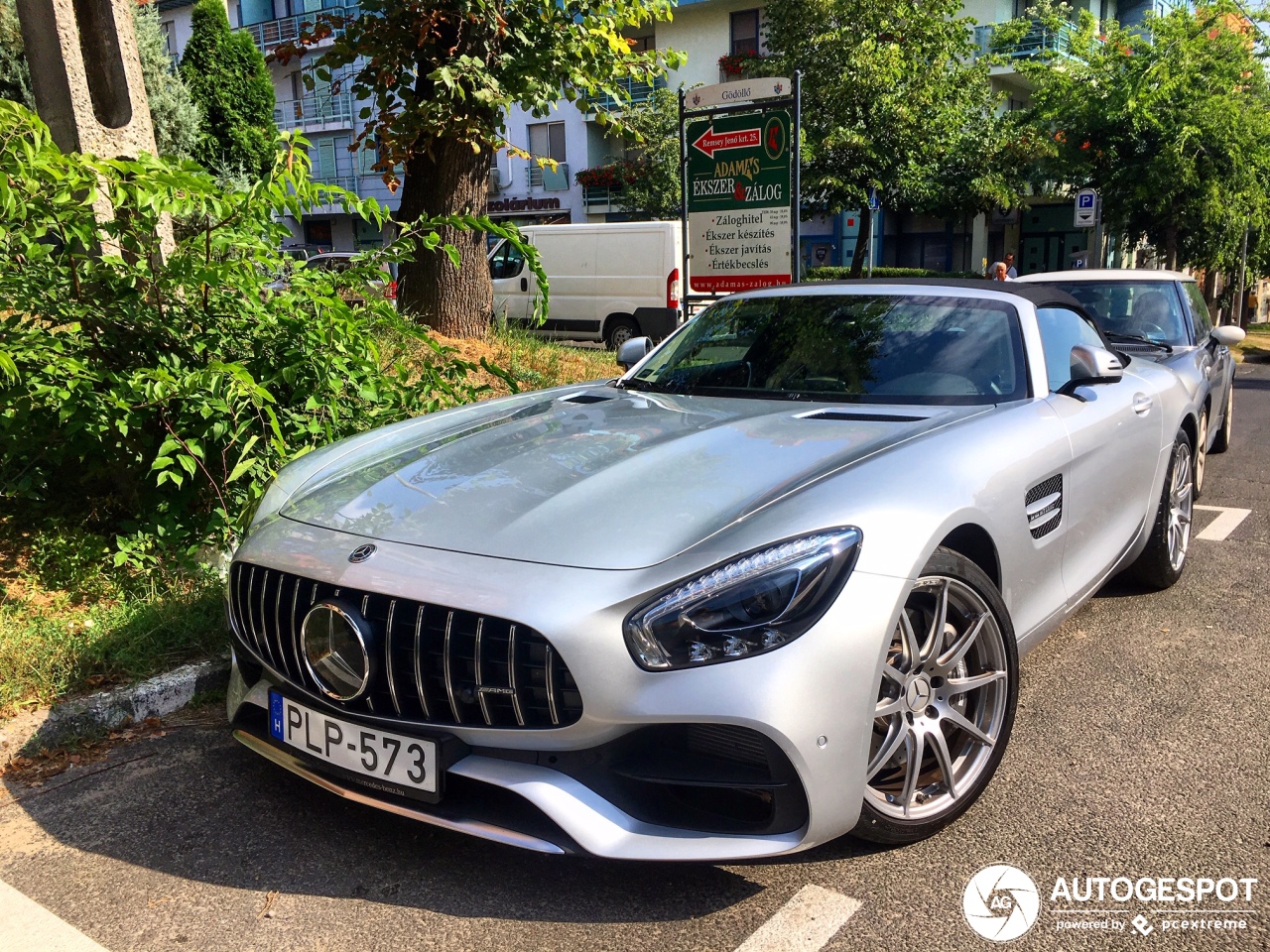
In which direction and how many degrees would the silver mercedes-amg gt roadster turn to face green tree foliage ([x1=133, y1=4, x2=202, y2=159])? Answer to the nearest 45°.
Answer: approximately 90° to its right

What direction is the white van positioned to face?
to the viewer's left

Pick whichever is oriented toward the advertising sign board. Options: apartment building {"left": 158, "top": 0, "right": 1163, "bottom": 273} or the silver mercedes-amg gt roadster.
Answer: the apartment building

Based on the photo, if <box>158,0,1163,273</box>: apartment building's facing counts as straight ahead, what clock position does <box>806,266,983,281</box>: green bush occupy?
The green bush is roughly at 11 o'clock from the apartment building.

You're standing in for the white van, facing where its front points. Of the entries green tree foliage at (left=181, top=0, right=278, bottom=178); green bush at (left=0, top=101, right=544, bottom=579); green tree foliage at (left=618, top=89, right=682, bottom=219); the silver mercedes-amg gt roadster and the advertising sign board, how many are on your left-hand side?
3

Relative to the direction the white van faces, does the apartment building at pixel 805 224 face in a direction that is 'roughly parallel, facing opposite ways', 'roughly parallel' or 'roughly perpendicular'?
roughly perpendicular

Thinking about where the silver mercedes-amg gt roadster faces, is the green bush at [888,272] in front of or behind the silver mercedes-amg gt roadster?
behind

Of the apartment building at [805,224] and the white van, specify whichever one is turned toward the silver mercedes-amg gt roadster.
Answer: the apartment building

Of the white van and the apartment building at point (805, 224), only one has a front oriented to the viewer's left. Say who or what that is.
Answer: the white van

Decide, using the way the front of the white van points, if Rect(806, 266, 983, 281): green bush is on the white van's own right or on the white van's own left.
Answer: on the white van's own right

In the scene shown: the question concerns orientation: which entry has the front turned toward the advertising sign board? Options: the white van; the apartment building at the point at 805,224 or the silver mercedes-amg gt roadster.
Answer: the apartment building

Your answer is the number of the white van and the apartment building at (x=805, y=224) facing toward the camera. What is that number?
1

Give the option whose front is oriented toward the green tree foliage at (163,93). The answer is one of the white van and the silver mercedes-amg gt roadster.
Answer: the white van
